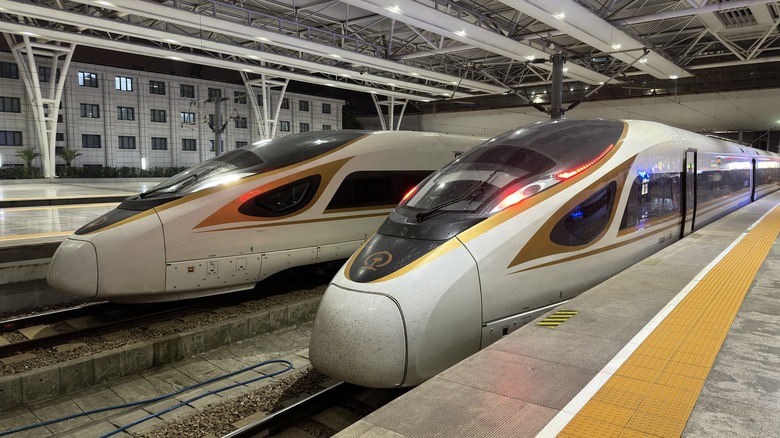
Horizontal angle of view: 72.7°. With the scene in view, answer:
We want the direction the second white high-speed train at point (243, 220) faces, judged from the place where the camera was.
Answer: facing the viewer and to the left of the viewer

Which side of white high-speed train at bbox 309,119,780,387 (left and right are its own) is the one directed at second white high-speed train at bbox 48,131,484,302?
right

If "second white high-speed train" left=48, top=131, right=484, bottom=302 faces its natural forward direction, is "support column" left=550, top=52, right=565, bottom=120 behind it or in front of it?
behind

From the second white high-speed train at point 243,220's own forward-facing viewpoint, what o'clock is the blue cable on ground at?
The blue cable on ground is roughly at 11 o'clock from the second white high-speed train.

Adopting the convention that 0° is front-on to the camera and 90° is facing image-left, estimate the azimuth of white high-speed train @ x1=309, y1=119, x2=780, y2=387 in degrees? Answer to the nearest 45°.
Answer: approximately 45°

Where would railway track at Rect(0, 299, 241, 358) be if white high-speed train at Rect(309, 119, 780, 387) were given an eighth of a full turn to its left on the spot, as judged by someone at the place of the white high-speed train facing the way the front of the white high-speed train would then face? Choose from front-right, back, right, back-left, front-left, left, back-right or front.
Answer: right

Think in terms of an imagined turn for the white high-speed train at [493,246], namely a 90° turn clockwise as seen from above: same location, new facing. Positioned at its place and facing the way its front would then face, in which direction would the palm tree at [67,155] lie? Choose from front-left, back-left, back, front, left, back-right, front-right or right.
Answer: front

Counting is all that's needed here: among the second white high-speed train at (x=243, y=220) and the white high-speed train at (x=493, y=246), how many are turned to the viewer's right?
0

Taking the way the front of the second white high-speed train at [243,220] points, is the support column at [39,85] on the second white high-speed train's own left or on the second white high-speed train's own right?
on the second white high-speed train's own right

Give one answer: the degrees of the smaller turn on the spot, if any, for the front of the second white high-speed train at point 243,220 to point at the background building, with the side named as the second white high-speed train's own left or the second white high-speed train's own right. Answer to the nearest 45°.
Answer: approximately 135° to the second white high-speed train's own right

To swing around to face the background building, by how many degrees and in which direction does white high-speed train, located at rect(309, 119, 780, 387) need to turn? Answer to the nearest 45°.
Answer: approximately 90° to its right

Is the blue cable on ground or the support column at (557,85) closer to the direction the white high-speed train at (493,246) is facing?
the blue cable on ground

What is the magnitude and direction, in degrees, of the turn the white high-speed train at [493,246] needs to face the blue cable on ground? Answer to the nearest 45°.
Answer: approximately 45° to its right

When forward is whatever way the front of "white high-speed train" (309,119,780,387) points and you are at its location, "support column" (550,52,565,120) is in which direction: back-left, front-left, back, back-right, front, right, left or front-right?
back-right
